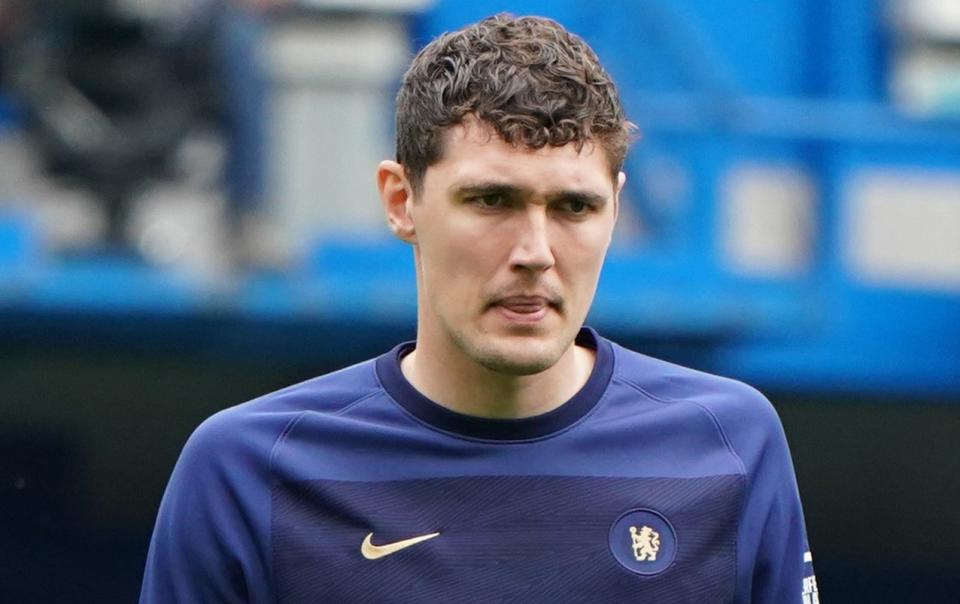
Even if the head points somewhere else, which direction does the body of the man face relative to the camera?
toward the camera
